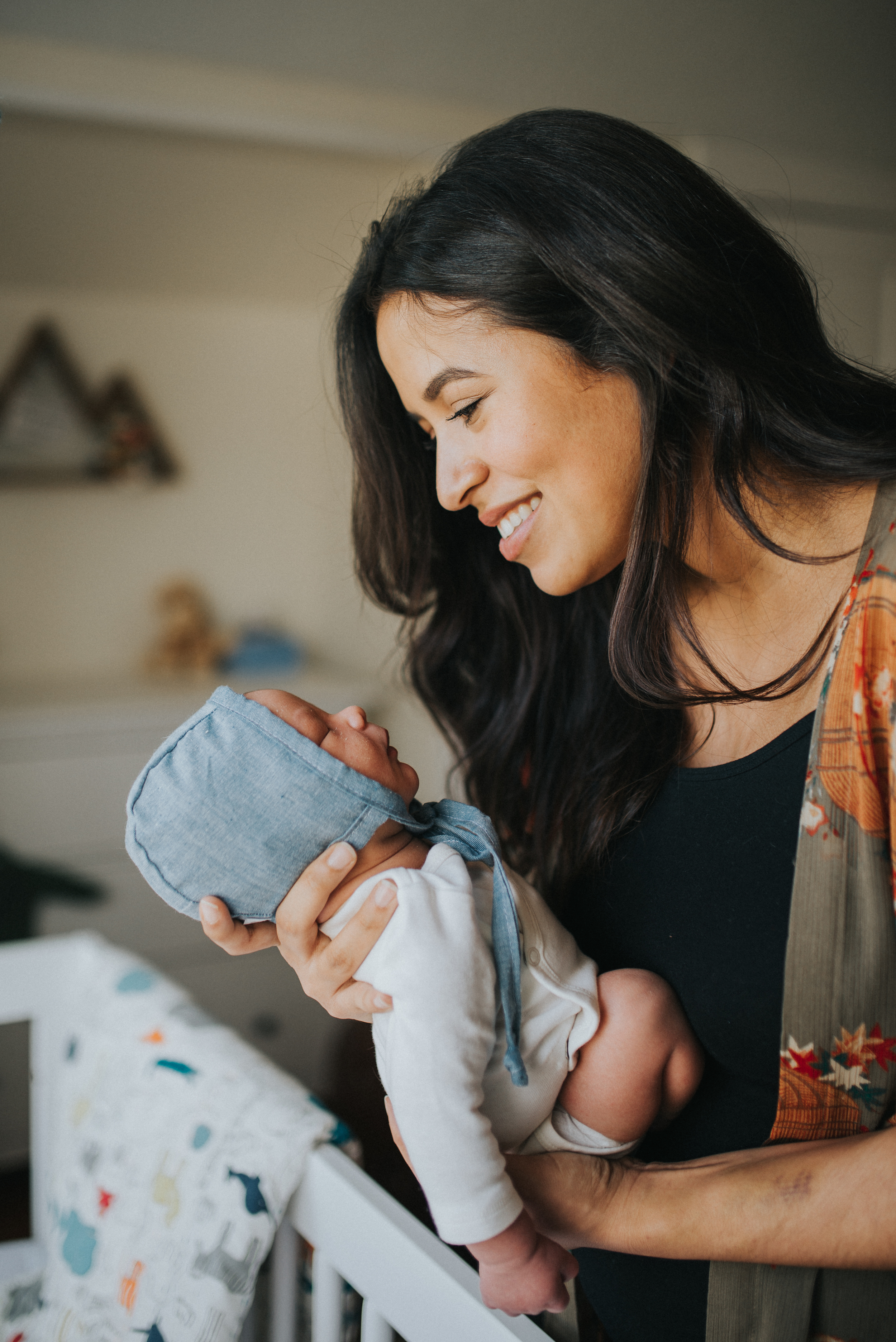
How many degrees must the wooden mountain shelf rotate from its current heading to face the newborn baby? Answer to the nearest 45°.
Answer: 0° — it already faces them

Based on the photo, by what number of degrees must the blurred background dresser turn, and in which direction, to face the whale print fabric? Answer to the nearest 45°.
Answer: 0° — it already faces it

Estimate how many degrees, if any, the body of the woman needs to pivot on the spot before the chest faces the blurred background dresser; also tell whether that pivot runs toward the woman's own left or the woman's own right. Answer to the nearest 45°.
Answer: approximately 90° to the woman's own right

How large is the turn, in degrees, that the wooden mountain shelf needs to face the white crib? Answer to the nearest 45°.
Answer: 0° — it already faces it

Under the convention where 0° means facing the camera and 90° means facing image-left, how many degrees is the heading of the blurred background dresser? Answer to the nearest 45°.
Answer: approximately 0°

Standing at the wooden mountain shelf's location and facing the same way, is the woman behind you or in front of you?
in front

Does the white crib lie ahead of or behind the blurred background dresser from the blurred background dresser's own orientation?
ahead

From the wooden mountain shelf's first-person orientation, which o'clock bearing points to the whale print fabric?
The whale print fabric is roughly at 12 o'clock from the wooden mountain shelf.

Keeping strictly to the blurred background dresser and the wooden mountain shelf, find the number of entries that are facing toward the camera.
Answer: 2

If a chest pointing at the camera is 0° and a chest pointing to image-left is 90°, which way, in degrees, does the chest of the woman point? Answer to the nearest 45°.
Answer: approximately 45°

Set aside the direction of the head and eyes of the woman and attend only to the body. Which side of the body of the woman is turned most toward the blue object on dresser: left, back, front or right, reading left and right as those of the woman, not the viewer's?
right

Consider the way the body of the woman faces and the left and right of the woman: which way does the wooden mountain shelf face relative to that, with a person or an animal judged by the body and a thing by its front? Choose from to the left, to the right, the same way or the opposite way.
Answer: to the left
